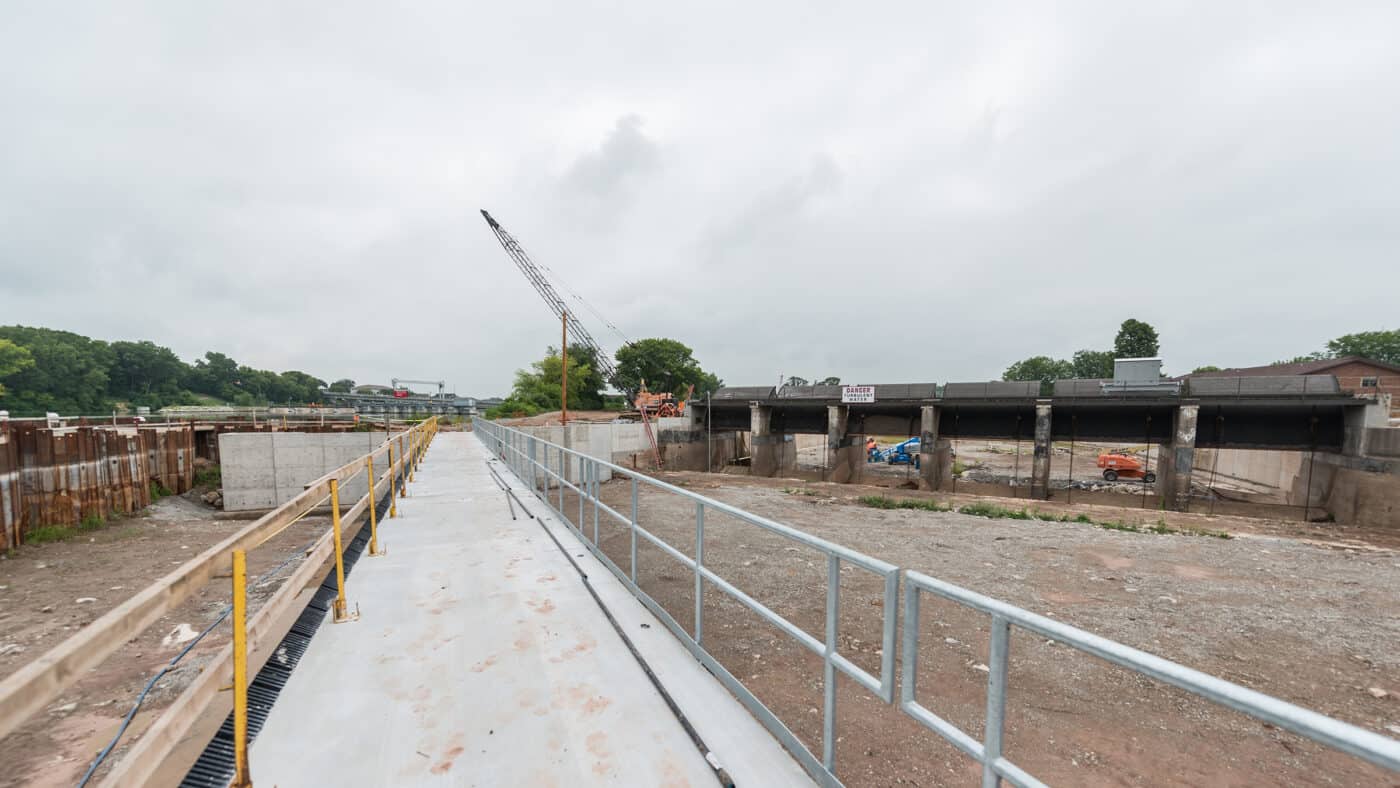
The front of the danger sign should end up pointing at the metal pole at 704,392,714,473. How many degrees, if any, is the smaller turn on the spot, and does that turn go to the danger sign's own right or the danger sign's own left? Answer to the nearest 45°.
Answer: approximately 90° to the danger sign's own right

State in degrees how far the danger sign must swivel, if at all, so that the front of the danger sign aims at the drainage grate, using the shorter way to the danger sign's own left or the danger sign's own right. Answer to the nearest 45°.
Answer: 0° — it already faces it

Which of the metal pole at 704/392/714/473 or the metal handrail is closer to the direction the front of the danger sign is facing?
the metal handrail

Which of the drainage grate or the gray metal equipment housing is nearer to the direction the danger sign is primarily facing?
the drainage grate

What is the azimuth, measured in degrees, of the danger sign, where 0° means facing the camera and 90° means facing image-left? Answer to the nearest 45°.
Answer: approximately 0°

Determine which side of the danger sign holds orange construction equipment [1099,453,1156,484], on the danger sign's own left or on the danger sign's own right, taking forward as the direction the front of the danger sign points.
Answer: on the danger sign's own left

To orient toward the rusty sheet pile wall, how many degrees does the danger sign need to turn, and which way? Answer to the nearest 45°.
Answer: approximately 45° to its right

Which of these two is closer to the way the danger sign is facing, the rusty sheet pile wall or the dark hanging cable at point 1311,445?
the rusty sheet pile wall

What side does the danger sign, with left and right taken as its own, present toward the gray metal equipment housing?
left
